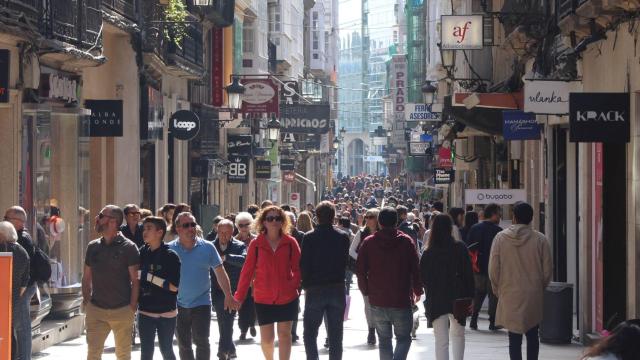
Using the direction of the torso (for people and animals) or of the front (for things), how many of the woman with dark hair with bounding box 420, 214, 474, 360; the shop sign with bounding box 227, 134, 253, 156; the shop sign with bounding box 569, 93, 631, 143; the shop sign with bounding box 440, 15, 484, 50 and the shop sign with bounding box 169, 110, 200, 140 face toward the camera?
4

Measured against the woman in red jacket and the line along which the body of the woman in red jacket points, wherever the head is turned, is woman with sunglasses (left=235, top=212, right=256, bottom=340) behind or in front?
behind

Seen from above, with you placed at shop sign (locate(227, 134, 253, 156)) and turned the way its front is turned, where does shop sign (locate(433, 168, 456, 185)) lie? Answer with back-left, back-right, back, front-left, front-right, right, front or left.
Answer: left

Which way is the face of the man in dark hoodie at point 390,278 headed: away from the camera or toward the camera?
away from the camera

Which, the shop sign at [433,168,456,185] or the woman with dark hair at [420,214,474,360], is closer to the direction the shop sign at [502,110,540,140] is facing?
the woman with dark hair

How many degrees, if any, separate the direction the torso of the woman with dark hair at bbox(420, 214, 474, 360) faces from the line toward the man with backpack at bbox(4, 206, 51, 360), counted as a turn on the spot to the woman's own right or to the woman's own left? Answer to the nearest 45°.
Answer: approximately 90° to the woman's own left

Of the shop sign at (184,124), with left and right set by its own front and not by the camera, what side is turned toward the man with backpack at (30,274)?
front

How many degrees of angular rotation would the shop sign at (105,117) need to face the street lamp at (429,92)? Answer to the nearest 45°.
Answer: approximately 135° to its left

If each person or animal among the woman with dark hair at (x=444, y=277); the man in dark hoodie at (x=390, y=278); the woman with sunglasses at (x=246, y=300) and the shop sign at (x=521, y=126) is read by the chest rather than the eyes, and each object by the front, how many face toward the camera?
2
